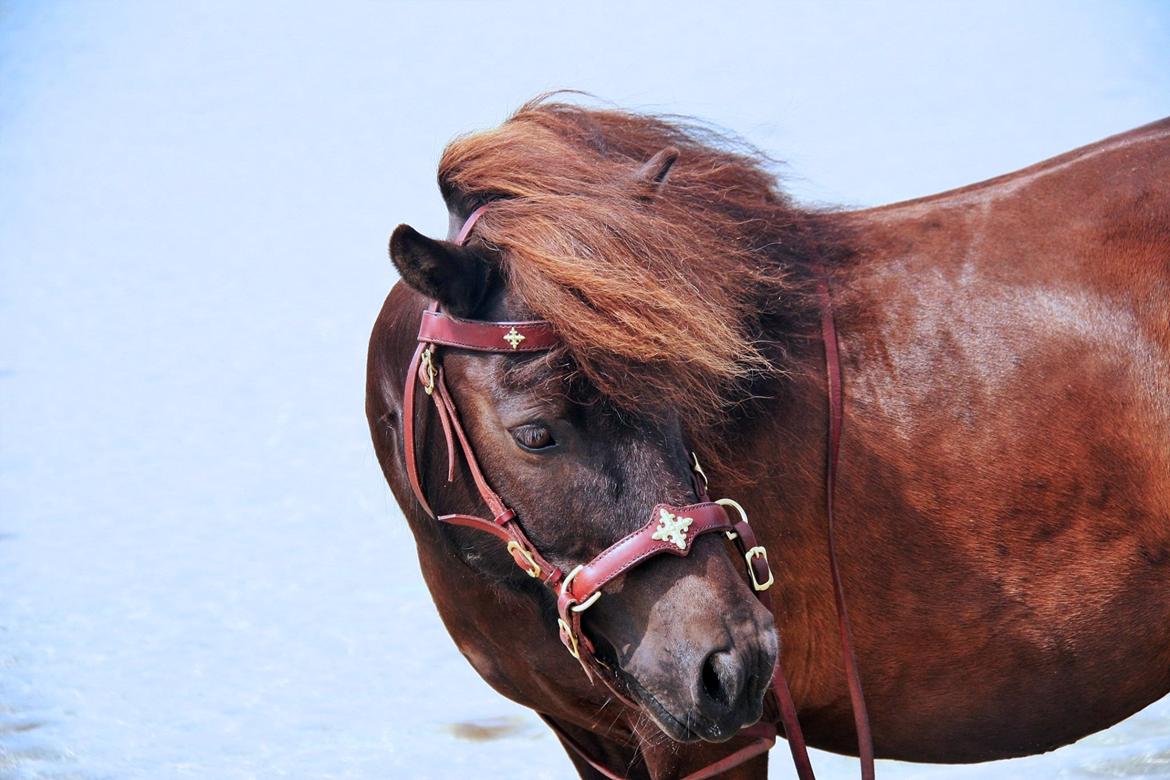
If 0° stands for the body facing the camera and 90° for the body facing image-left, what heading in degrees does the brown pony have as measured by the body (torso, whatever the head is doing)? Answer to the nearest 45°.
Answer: approximately 90°
